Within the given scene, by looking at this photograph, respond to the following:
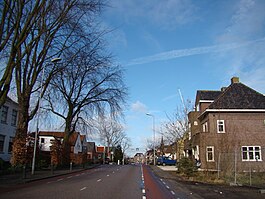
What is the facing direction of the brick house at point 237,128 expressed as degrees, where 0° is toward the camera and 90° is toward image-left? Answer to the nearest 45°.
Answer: approximately 90°

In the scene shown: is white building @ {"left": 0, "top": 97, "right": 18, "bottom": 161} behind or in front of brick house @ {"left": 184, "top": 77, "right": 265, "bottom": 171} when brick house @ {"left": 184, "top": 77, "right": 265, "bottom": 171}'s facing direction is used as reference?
in front

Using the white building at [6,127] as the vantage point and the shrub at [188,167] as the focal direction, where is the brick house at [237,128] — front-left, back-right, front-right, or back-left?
front-left

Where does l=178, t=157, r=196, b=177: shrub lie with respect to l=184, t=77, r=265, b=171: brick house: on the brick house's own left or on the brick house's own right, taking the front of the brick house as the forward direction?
on the brick house's own left

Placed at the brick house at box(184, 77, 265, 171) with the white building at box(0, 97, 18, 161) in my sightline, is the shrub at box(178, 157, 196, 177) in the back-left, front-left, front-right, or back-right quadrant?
front-left

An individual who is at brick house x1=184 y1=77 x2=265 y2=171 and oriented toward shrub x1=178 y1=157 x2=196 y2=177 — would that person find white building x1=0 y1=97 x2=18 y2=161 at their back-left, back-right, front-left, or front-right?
front-right

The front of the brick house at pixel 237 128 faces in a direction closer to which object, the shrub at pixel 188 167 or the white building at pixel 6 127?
the white building
